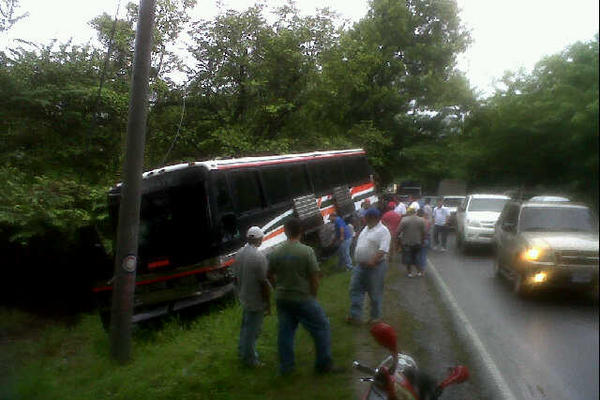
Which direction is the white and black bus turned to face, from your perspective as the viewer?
facing the viewer and to the left of the viewer

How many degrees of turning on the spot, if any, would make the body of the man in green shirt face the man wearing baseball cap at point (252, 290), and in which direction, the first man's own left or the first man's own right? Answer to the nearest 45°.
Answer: approximately 45° to the first man's own left

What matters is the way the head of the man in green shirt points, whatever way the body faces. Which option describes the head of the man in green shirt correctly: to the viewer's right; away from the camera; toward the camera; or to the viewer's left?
away from the camera

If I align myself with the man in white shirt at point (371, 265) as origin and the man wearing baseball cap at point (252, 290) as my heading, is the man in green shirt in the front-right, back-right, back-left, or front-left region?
front-left

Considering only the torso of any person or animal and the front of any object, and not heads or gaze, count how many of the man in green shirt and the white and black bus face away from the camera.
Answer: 1

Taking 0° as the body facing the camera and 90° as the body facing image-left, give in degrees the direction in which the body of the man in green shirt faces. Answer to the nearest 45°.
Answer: approximately 180°

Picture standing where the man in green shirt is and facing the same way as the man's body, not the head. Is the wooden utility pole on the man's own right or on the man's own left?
on the man's own left

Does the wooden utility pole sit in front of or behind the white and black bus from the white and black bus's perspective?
in front

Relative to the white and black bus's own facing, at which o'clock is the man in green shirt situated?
The man in green shirt is roughly at 10 o'clock from the white and black bus.
